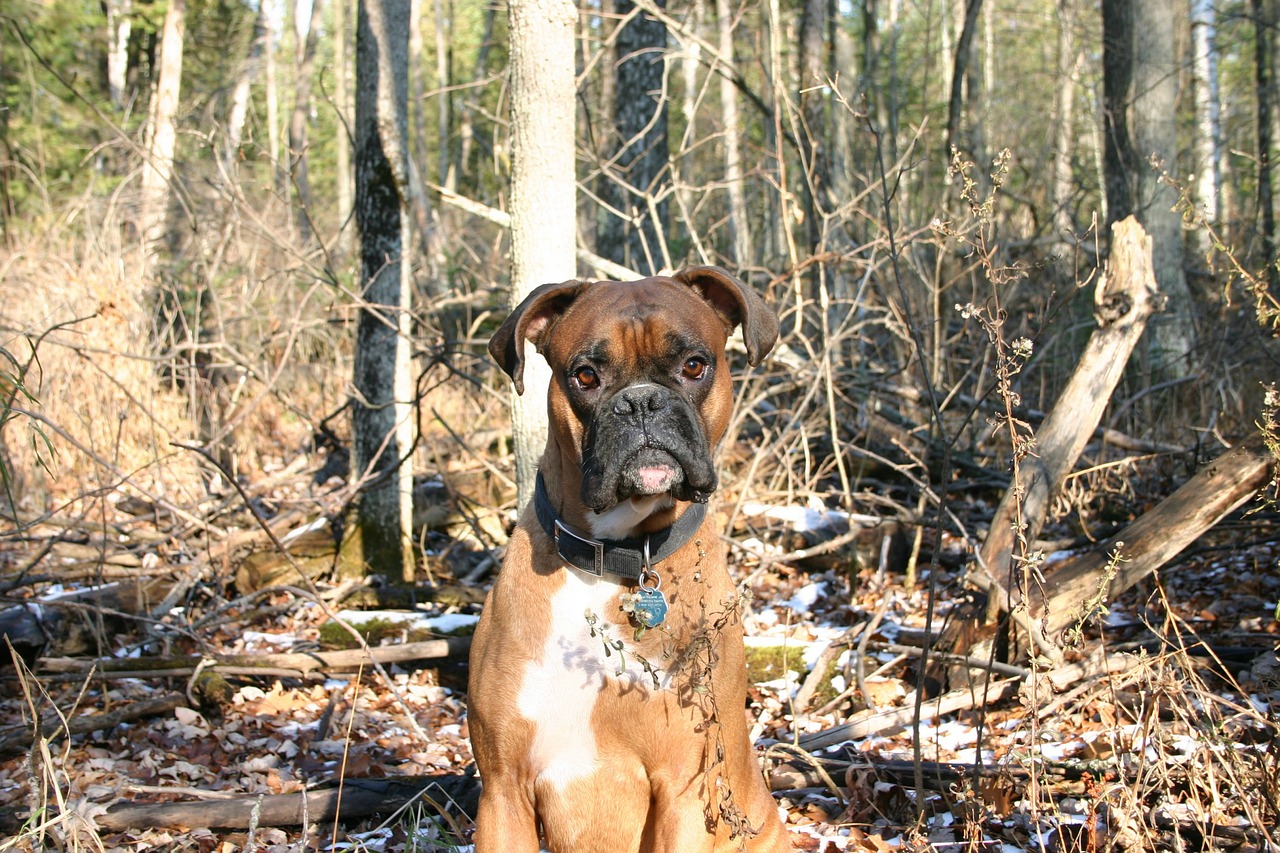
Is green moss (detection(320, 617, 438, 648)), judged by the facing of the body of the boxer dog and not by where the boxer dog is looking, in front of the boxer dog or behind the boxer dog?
behind

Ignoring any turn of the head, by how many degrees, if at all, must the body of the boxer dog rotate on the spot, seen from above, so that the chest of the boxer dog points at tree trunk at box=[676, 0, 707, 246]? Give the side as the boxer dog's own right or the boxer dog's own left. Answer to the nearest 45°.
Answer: approximately 180°

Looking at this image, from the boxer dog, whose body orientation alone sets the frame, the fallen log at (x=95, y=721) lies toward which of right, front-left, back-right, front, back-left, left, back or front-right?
back-right

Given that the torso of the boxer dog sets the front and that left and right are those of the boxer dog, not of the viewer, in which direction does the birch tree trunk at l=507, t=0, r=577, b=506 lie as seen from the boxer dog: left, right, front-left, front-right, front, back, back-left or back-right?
back

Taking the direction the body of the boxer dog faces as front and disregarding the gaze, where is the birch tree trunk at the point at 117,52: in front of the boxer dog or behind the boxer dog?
behind

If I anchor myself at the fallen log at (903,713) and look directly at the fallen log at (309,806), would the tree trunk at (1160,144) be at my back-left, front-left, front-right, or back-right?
back-right

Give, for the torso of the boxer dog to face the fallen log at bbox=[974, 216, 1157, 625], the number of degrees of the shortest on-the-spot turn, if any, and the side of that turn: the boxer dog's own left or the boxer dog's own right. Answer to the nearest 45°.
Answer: approximately 135° to the boxer dog's own left

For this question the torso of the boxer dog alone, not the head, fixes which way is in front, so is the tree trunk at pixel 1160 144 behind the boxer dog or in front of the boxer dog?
behind

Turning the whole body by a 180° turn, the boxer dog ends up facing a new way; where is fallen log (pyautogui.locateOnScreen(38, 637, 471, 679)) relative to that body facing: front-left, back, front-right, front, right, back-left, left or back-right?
front-left

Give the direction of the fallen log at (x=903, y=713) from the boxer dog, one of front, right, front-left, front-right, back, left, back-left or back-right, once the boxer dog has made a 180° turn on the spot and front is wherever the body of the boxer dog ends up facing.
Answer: front-right

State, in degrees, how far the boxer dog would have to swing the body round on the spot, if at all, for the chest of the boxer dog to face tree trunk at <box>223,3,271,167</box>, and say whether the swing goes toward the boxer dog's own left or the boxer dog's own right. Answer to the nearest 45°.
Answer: approximately 180°

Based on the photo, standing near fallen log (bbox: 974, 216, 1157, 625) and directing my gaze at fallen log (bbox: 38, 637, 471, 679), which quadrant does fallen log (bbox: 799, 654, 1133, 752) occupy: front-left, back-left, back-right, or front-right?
front-left

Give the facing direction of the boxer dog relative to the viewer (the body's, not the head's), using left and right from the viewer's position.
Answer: facing the viewer
